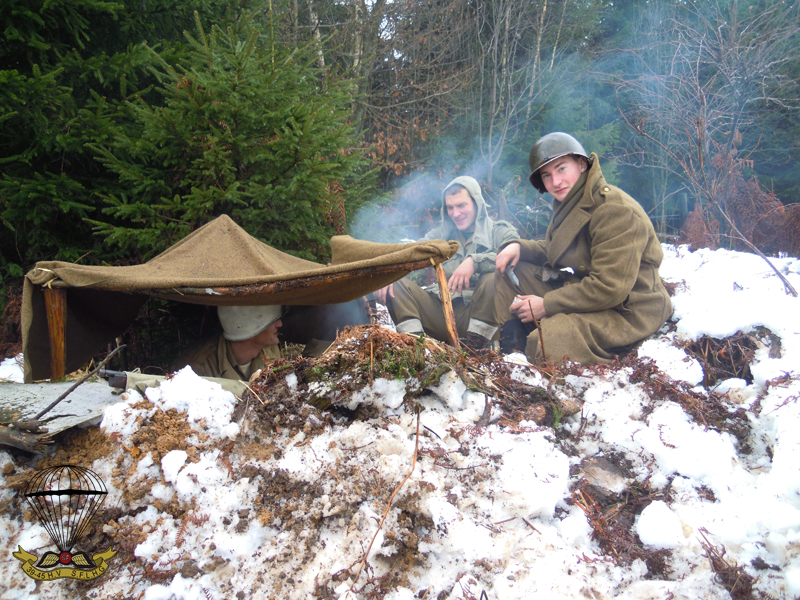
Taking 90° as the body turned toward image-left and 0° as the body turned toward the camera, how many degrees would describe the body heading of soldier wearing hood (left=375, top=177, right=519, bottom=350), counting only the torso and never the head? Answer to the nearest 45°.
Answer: approximately 45°

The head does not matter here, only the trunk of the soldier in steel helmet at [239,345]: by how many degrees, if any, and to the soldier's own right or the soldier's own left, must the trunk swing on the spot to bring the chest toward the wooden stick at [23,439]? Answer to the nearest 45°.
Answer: approximately 90° to the soldier's own right

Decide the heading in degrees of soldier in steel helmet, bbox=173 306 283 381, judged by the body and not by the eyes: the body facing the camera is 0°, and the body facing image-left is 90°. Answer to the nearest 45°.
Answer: approximately 315°

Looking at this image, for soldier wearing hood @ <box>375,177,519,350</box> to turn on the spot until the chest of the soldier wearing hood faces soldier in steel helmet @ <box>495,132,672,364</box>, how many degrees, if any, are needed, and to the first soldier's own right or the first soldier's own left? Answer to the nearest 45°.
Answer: approximately 90° to the first soldier's own left

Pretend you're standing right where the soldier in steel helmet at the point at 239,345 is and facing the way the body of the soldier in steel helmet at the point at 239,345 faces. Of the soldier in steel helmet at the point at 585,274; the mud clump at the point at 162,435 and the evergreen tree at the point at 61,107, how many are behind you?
1

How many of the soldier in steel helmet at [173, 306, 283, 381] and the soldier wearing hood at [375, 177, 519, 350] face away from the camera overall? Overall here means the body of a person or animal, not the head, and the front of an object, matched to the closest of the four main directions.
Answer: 0

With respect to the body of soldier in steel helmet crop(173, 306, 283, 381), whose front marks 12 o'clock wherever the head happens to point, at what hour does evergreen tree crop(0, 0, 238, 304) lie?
The evergreen tree is roughly at 6 o'clock from the soldier in steel helmet.

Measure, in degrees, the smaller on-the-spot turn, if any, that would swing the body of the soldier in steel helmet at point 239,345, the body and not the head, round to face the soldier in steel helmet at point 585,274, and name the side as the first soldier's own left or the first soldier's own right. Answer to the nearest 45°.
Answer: approximately 45° to the first soldier's own left

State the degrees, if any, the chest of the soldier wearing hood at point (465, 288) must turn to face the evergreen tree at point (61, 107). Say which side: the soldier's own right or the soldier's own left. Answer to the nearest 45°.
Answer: approximately 45° to the soldier's own right
